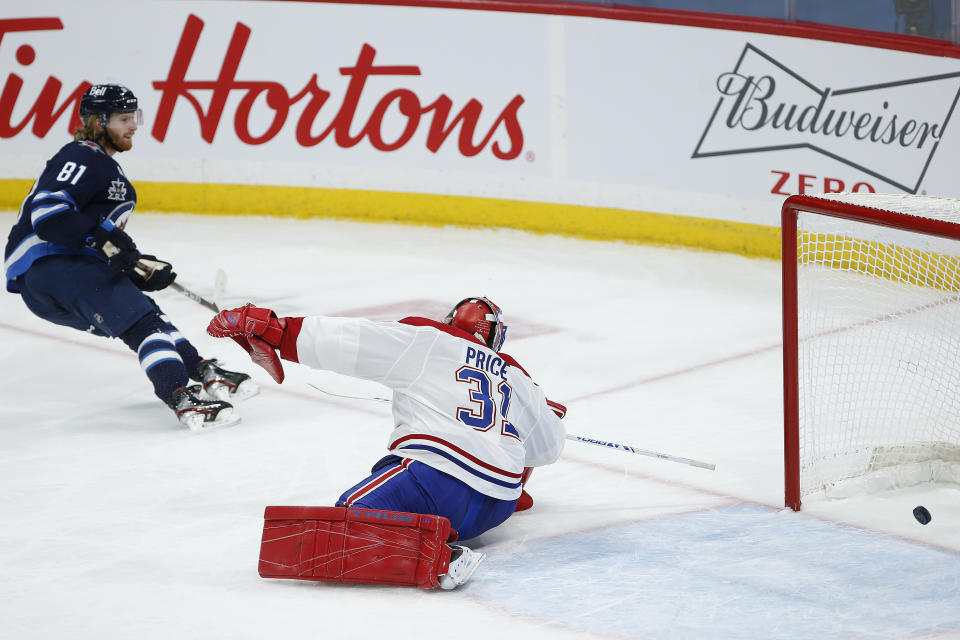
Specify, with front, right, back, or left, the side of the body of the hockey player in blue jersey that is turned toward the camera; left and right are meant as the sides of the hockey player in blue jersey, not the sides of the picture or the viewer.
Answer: right

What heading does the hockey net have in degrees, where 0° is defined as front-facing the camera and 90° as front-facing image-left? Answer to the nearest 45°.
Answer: approximately 45°

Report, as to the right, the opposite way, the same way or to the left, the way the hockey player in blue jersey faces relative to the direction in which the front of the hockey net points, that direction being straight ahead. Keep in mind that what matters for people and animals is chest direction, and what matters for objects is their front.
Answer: the opposite way

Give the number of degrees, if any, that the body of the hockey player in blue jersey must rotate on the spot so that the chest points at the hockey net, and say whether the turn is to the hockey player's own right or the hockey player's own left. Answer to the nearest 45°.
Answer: approximately 45° to the hockey player's own right

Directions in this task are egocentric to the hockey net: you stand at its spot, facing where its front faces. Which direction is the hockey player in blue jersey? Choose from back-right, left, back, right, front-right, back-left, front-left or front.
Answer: front-right

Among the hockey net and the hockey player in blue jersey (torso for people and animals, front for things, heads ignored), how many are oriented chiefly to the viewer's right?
1
